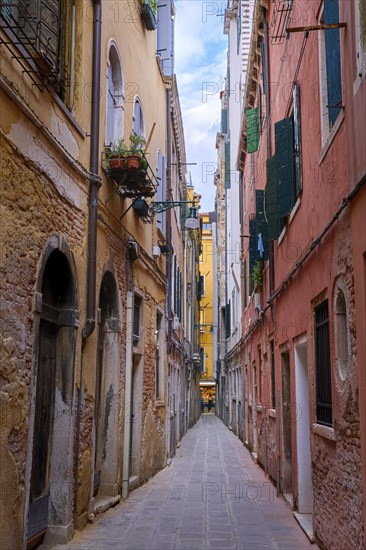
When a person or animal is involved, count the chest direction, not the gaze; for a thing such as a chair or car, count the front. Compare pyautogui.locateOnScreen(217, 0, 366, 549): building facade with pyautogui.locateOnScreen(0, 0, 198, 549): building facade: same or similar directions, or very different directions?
very different directions

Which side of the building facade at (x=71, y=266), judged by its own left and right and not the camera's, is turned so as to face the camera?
right

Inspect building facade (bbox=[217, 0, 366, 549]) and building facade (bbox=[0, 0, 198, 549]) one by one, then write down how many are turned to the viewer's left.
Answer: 1

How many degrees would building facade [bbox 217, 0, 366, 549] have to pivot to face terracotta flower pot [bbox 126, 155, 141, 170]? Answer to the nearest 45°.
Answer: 0° — it already faces it

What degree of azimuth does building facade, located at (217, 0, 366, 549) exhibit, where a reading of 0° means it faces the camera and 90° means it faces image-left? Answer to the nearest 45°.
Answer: approximately 90°

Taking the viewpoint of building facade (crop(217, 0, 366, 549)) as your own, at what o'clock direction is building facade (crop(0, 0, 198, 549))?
building facade (crop(0, 0, 198, 549)) is roughly at 12 o'clock from building facade (crop(217, 0, 366, 549)).

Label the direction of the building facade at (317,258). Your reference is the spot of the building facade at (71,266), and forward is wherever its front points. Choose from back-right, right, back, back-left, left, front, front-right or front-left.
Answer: front

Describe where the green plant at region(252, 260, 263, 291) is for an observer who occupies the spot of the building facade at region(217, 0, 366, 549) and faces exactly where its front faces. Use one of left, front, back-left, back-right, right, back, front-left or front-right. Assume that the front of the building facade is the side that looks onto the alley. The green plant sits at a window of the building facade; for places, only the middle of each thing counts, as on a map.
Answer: right

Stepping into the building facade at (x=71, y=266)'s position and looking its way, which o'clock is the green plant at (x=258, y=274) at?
The green plant is roughly at 10 o'clock from the building facade.
